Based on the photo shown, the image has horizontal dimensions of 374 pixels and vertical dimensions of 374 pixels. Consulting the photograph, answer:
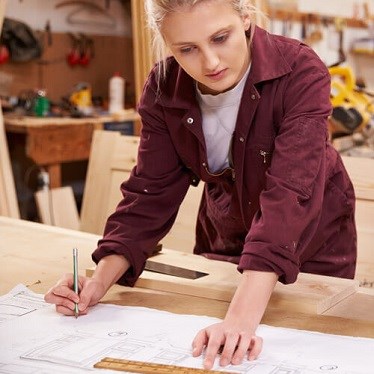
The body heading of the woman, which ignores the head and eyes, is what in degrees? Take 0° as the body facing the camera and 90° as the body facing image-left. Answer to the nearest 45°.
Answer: approximately 45°

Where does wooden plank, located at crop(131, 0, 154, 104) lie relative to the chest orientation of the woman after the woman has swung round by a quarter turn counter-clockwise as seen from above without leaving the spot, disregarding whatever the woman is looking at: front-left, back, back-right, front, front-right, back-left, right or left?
back-left

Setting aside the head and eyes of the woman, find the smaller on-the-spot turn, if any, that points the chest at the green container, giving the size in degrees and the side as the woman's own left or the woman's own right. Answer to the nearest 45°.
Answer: approximately 135° to the woman's own right

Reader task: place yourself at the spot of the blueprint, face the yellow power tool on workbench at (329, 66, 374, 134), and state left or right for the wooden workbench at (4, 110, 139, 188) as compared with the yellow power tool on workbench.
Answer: left

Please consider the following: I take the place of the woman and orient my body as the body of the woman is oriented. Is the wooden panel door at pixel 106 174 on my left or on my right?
on my right

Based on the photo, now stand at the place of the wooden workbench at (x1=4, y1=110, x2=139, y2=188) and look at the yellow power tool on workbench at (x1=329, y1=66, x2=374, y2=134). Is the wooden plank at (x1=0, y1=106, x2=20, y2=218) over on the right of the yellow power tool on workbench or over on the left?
right

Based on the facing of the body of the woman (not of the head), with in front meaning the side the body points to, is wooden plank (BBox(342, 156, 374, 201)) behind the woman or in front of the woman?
behind

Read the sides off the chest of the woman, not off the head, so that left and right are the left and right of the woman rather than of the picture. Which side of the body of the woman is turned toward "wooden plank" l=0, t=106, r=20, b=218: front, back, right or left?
right
